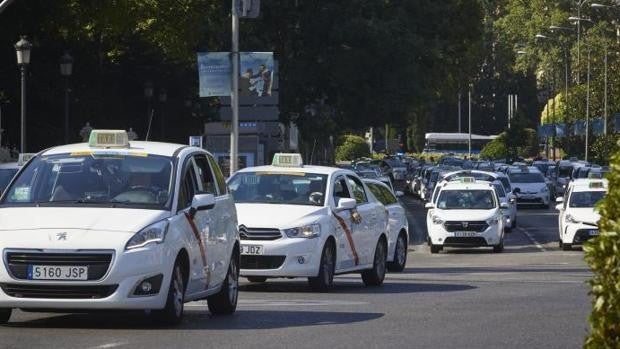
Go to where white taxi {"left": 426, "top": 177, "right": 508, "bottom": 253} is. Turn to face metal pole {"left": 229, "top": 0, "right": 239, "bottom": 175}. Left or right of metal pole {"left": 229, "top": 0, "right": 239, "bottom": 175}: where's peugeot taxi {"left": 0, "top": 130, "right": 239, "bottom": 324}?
left

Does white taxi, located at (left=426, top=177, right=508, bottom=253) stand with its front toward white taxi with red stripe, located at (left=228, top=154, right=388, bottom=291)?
yes

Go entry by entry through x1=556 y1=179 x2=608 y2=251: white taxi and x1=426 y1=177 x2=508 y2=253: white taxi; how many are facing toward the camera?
2

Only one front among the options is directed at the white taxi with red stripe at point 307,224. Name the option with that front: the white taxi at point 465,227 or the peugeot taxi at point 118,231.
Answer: the white taxi

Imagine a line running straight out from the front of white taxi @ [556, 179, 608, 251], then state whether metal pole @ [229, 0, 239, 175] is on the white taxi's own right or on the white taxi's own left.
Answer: on the white taxi's own right

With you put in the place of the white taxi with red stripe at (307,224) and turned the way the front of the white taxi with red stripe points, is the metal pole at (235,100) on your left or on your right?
on your right

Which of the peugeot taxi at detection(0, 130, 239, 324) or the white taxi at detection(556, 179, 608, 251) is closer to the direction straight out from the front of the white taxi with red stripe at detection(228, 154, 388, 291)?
the peugeot taxi

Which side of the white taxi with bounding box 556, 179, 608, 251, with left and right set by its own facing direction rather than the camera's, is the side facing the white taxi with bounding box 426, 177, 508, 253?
right
